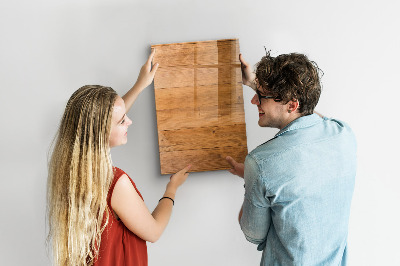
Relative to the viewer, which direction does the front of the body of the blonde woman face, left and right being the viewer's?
facing away from the viewer and to the right of the viewer

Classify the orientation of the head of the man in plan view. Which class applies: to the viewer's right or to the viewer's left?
to the viewer's left

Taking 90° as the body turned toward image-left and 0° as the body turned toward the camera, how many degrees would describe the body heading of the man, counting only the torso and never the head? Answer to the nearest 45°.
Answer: approximately 135°

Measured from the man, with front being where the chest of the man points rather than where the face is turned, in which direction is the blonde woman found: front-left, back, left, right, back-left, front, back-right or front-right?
front-left

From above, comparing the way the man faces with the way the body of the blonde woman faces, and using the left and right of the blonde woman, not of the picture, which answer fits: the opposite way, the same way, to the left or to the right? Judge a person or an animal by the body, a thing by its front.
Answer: to the left

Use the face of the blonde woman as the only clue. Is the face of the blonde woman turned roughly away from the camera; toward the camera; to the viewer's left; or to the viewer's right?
to the viewer's right

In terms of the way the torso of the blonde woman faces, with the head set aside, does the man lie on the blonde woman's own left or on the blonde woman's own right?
on the blonde woman's own right
